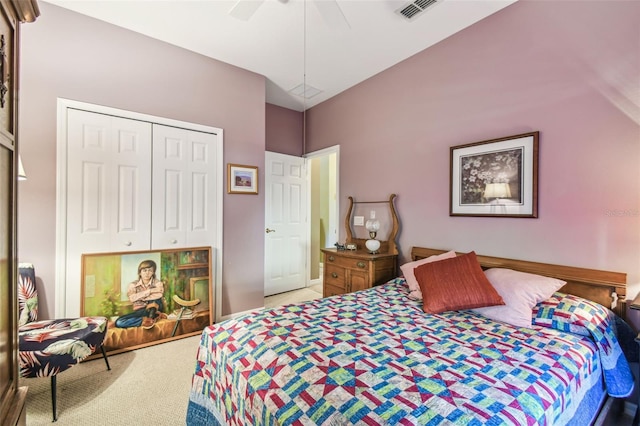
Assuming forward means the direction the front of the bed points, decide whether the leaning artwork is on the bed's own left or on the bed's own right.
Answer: on the bed's own right

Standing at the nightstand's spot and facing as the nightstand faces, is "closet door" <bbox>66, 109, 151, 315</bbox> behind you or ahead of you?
ahead

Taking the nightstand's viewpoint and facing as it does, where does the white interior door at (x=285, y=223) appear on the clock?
The white interior door is roughly at 3 o'clock from the nightstand.

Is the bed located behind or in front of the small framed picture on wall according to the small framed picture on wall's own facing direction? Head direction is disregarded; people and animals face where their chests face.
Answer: in front

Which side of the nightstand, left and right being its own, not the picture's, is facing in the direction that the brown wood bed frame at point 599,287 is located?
left

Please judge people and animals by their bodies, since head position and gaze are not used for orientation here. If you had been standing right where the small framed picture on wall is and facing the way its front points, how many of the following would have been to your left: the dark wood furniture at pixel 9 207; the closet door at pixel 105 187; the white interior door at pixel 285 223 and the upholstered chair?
1

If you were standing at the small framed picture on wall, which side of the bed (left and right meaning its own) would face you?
right

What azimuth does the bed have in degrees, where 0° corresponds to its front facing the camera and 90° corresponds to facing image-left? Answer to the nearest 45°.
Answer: approximately 45°

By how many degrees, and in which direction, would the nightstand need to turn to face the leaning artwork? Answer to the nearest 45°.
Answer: approximately 45° to its right

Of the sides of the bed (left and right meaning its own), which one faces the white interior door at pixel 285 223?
right

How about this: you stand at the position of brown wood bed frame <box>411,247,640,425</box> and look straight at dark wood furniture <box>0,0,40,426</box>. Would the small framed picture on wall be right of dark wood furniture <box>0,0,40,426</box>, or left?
right

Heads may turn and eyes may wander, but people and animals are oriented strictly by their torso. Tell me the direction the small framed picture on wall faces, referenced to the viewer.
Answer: facing the viewer and to the right of the viewer

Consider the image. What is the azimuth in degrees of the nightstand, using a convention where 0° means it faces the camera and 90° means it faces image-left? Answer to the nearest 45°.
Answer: approximately 45°
